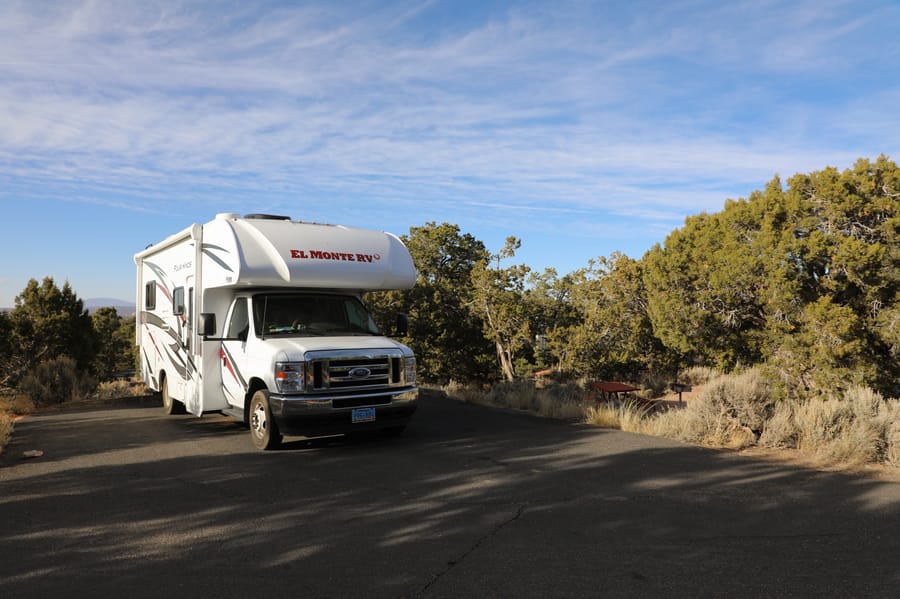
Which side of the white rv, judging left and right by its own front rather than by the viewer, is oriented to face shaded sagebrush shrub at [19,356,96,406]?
back

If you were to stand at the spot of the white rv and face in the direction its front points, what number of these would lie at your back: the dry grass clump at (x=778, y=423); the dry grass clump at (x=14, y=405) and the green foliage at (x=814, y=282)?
1

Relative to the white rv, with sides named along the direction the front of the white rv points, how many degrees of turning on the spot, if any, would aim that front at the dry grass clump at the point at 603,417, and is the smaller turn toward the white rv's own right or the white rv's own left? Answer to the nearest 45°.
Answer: approximately 45° to the white rv's own left

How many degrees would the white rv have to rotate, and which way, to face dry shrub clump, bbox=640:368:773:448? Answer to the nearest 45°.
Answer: approximately 45° to its left

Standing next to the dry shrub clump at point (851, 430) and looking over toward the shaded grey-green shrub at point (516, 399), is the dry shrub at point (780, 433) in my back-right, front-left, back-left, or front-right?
front-left

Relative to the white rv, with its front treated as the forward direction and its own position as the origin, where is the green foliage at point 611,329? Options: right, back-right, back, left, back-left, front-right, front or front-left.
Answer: left

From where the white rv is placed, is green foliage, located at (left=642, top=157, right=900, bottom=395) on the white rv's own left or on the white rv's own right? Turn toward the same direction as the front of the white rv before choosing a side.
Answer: on the white rv's own left

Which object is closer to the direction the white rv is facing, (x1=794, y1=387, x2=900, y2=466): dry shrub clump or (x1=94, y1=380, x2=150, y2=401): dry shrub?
the dry shrub clump

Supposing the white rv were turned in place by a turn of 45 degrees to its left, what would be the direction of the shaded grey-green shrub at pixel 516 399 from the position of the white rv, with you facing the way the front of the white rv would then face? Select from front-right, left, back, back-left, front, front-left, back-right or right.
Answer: front-left

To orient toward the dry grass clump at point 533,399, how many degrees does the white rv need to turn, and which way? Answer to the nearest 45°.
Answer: approximately 90° to its left

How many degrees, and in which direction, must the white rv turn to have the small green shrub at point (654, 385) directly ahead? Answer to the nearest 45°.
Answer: approximately 90° to its left

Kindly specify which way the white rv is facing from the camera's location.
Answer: facing the viewer and to the right of the viewer

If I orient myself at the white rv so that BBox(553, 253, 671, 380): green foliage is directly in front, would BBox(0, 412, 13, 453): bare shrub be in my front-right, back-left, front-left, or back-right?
back-left

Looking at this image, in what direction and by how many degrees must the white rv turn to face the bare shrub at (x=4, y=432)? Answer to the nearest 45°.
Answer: approximately 135° to its right
